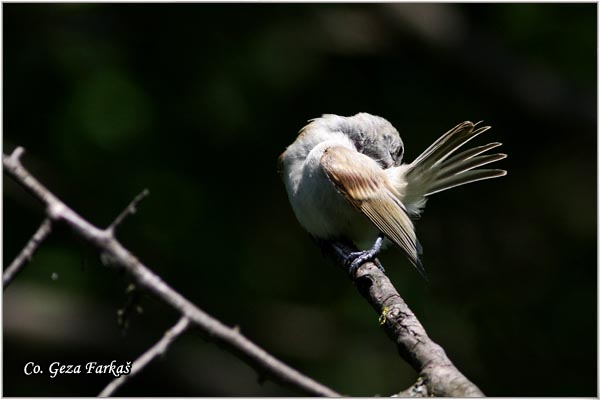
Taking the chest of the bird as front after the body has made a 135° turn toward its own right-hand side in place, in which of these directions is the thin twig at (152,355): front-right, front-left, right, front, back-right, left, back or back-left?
back-right

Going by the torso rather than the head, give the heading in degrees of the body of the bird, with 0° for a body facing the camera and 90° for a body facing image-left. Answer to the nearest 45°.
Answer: approximately 90°
